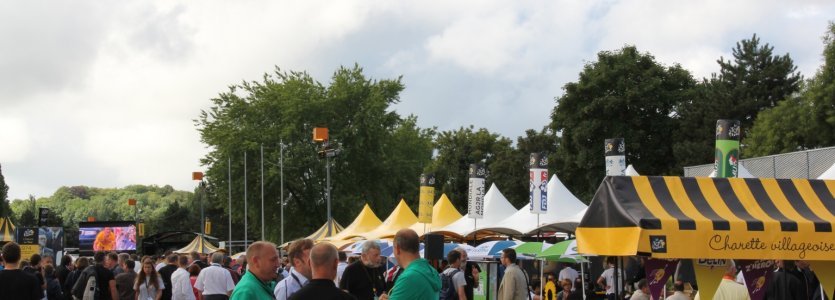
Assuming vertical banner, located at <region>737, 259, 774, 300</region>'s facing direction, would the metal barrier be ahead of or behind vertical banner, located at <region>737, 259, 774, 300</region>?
behind

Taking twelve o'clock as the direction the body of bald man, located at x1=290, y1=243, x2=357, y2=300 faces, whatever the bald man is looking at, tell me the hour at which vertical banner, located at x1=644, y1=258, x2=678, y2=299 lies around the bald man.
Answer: The vertical banner is roughly at 1 o'clock from the bald man.

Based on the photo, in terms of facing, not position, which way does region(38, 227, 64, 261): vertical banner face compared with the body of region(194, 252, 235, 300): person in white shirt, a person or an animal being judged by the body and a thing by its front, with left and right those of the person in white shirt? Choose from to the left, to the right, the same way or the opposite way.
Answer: the opposite way

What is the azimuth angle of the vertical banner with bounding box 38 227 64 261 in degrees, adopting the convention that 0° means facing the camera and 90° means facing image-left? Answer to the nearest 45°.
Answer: approximately 0°

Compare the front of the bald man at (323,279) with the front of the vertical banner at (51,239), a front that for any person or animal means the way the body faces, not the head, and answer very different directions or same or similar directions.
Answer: very different directions

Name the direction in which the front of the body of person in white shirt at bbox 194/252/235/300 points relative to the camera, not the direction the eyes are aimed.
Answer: away from the camera

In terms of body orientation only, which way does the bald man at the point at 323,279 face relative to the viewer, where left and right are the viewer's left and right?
facing away from the viewer

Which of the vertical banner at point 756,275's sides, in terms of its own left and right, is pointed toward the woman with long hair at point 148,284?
right

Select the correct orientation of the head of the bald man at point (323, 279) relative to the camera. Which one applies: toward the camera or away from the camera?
away from the camera

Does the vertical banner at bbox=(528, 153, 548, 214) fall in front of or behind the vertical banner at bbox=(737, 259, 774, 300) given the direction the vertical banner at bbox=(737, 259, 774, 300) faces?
behind

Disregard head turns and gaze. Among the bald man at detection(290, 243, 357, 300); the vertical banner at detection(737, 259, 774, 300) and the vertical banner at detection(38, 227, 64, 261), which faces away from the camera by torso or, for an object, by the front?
the bald man
